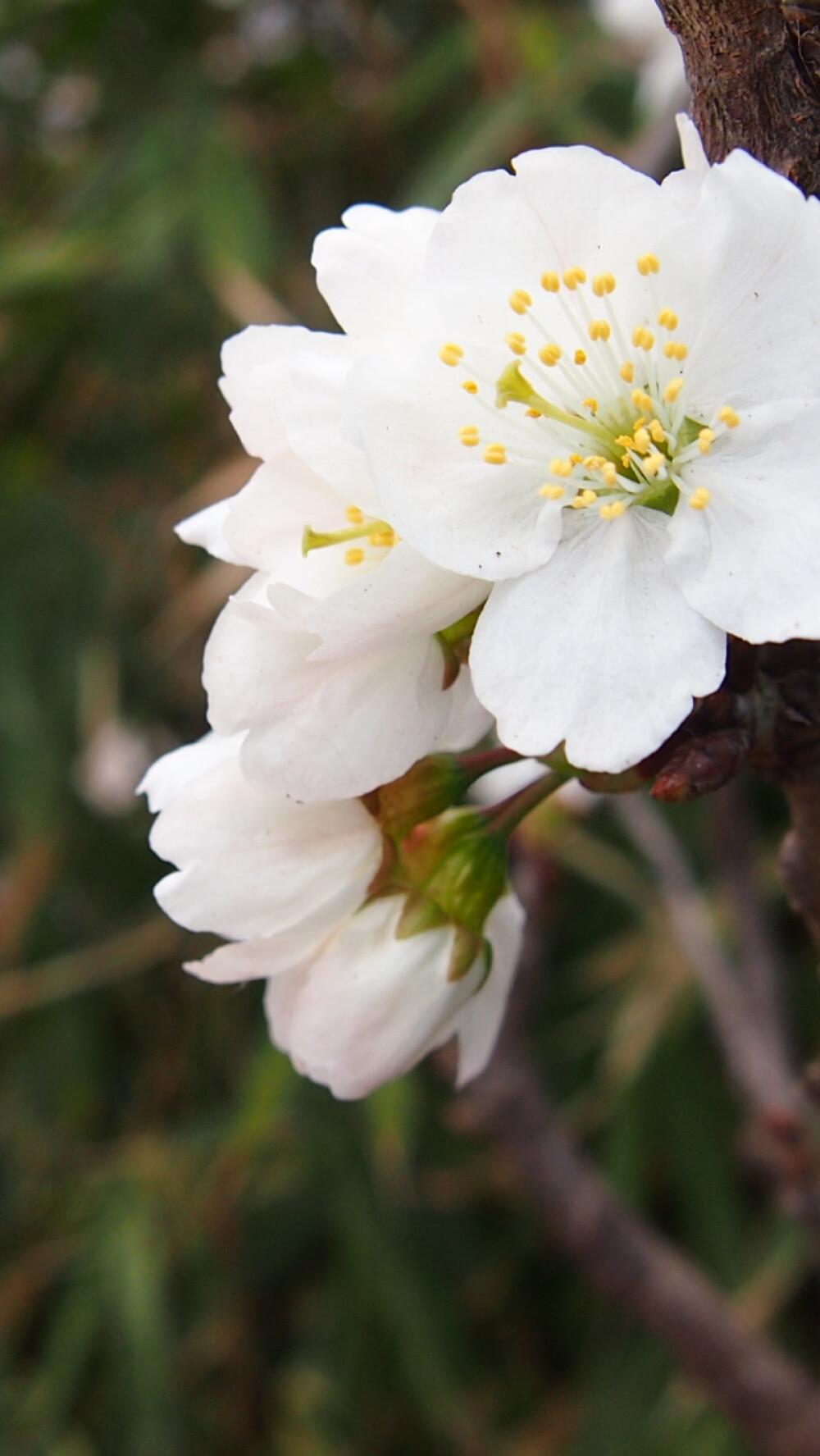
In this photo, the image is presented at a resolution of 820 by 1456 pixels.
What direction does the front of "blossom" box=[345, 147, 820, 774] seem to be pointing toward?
toward the camera
